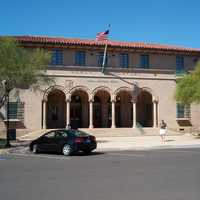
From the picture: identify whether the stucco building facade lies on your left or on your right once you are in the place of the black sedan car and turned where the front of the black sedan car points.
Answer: on your right

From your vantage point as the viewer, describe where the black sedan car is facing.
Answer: facing away from the viewer and to the left of the viewer

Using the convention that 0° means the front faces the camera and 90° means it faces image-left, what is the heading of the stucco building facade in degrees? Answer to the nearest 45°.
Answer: approximately 0°

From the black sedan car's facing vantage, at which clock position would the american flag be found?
The american flag is roughly at 2 o'clock from the black sedan car.

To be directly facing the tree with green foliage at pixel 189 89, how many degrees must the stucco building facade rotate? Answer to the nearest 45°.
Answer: approximately 45° to its left

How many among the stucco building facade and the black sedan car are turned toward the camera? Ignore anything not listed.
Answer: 1

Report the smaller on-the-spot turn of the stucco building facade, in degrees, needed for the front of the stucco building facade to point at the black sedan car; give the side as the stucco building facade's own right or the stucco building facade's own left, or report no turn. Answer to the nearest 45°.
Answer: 0° — it already faces it
